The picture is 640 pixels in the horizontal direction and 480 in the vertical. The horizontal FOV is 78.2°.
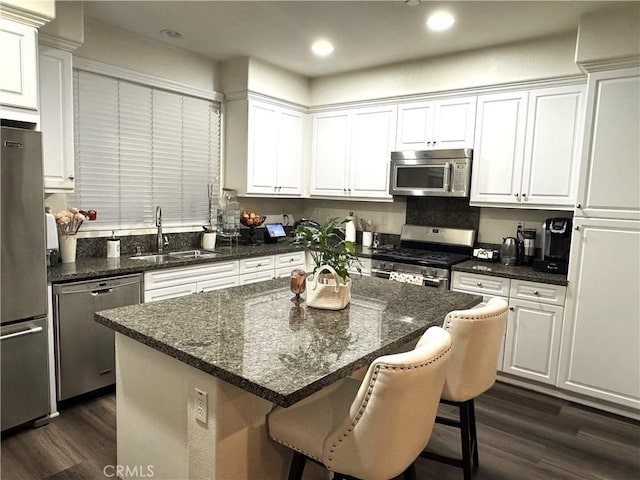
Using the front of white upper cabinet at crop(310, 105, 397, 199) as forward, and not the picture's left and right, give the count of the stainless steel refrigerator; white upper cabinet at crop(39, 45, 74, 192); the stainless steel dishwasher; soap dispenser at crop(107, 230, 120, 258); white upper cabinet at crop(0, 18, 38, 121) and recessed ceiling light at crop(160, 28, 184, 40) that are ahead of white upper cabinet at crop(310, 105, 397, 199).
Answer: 6

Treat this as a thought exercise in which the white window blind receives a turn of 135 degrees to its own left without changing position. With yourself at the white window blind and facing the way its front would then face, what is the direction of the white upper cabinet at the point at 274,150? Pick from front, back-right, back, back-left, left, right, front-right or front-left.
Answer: right

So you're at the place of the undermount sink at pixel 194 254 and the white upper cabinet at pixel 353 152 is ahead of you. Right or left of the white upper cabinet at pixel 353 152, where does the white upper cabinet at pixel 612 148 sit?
right

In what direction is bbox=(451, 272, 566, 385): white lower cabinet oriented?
toward the camera

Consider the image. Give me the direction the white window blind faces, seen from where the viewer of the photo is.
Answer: facing the viewer and to the right of the viewer

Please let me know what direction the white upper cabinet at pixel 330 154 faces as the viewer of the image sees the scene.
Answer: facing the viewer and to the left of the viewer

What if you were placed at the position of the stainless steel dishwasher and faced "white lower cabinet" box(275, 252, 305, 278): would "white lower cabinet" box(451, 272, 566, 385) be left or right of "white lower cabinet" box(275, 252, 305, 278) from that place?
right

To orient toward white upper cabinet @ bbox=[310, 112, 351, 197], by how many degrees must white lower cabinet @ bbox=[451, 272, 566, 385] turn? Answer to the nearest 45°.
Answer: approximately 90° to its right

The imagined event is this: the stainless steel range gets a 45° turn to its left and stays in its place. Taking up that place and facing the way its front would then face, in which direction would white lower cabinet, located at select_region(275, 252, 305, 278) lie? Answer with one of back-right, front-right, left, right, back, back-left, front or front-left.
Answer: right

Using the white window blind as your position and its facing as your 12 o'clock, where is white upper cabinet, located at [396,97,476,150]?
The white upper cabinet is roughly at 11 o'clock from the white window blind.

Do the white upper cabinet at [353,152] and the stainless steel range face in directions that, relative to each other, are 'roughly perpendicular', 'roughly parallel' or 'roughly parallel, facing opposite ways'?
roughly parallel

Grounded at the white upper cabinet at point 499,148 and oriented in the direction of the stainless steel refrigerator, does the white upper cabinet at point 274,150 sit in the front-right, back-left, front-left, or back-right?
front-right
